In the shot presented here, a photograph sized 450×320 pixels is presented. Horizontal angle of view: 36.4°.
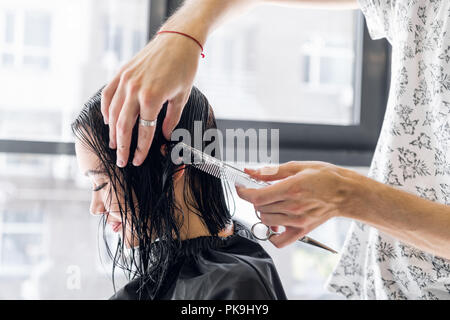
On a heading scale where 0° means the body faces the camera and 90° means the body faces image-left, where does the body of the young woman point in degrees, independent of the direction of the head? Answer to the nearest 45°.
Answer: approximately 90°

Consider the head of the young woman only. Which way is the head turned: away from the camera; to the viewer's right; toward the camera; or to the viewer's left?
to the viewer's left
